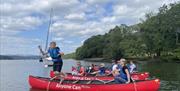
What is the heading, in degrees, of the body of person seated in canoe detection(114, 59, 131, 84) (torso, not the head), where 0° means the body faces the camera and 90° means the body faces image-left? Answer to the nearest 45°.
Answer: approximately 45°
